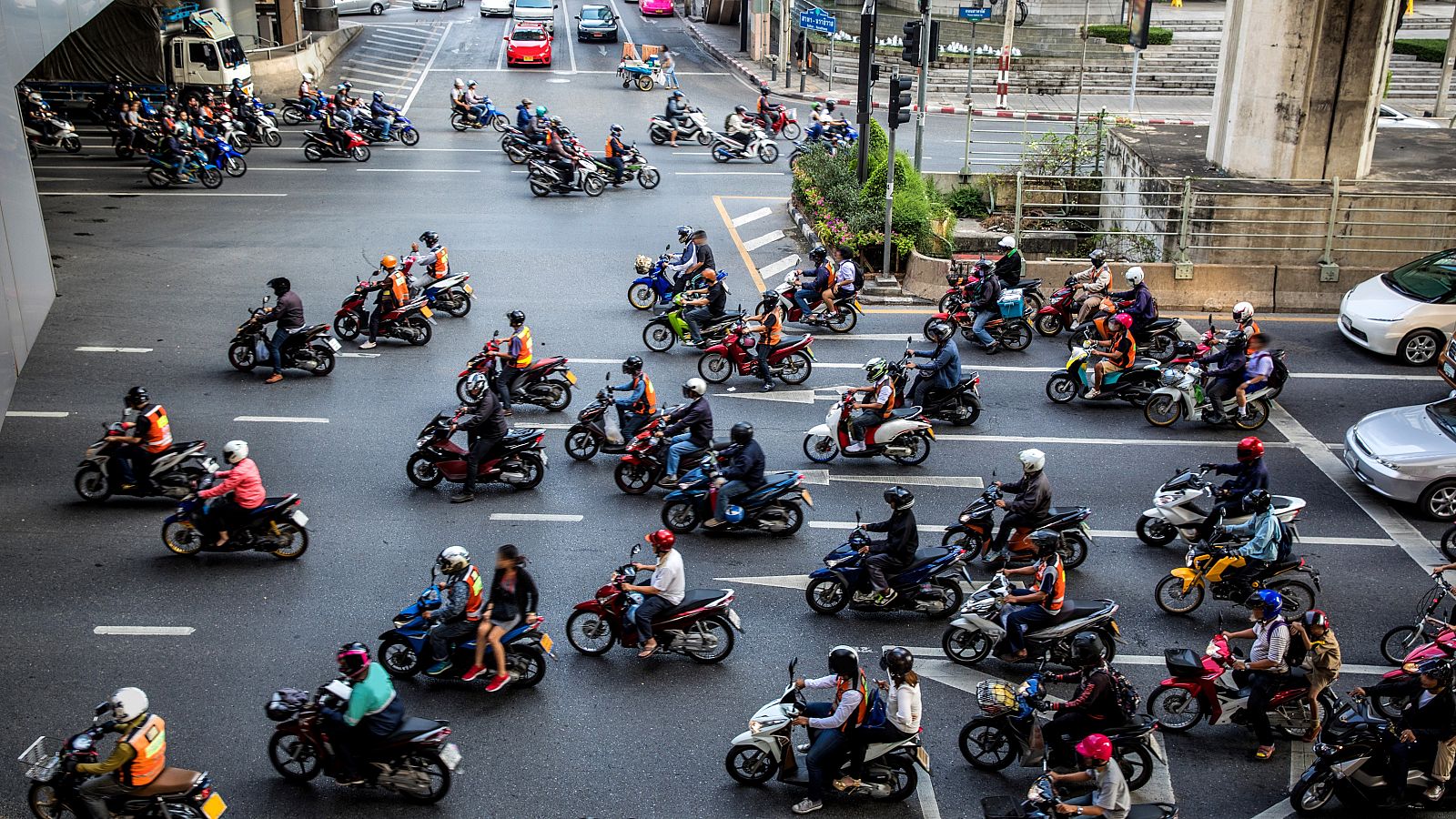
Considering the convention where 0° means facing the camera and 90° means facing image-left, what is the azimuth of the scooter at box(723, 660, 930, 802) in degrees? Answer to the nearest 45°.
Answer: approximately 90°

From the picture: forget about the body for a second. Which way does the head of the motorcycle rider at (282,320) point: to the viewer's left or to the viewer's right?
to the viewer's left

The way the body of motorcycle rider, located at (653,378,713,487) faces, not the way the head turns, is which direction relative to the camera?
to the viewer's left

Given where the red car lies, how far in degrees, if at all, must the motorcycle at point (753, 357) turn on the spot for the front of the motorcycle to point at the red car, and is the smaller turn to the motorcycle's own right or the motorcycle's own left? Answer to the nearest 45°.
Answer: approximately 90° to the motorcycle's own right

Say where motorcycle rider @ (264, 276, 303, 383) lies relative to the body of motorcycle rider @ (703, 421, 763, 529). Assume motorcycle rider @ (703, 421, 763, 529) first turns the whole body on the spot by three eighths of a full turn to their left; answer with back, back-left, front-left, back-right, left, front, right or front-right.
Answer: back

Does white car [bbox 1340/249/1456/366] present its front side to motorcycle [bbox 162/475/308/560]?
yes

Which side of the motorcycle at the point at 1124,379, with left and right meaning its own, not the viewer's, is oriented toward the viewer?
left

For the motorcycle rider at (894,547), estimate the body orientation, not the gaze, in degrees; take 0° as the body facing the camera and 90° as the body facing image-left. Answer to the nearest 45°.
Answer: approximately 90°

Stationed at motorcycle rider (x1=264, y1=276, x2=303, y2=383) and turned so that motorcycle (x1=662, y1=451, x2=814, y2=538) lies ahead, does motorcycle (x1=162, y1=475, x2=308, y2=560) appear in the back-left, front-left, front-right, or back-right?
front-right

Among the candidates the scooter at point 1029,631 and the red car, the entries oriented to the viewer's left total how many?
1

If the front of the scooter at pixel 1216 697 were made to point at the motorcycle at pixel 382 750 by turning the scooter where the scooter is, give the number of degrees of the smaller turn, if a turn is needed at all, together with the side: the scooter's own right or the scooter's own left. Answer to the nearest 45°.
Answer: approximately 45° to the scooter's own left

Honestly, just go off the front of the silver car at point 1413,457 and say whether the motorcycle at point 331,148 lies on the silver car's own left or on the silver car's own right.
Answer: on the silver car's own right

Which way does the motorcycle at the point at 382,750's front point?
to the viewer's left

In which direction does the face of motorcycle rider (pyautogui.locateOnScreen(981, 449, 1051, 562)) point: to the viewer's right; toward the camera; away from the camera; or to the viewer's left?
to the viewer's left
